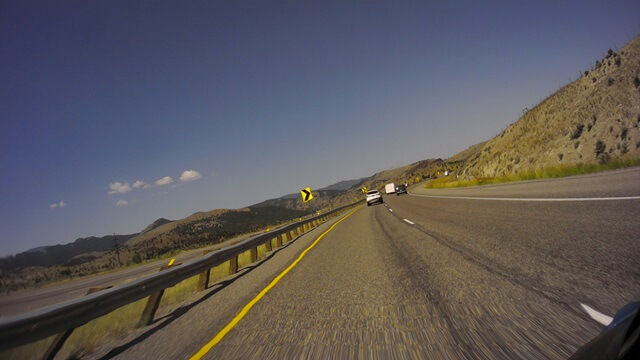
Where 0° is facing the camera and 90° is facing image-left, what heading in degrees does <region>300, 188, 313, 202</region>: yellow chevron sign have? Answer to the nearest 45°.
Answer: approximately 0°
